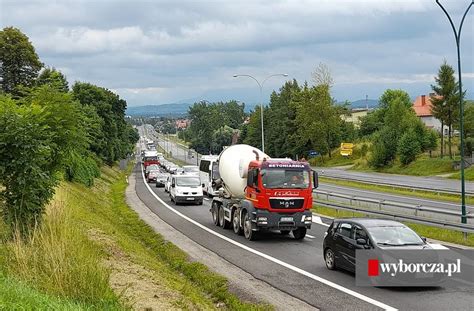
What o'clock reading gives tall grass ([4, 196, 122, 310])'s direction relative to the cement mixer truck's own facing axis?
The tall grass is roughly at 2 o'clock from the cement mixer truck.

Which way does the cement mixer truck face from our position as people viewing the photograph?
facing the viewer and to the right of the viewer

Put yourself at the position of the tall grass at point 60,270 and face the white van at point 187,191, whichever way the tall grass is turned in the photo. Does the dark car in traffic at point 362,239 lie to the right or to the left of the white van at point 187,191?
right

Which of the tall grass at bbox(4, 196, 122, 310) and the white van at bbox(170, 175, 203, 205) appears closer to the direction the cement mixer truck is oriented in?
the tall grass
